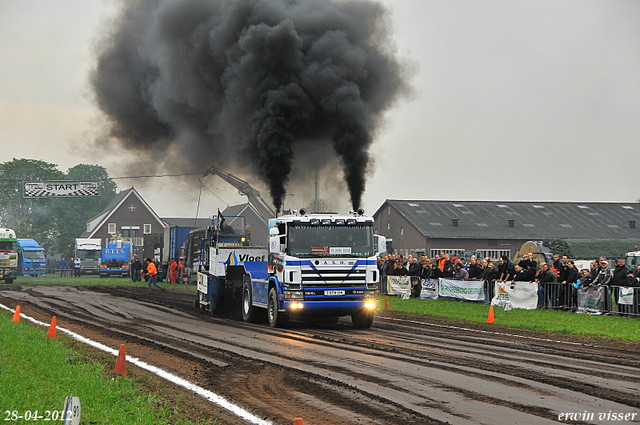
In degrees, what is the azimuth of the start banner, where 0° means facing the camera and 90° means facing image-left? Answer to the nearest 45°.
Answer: approximately 0°

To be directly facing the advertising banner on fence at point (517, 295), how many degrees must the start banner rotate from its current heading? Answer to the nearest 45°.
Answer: approximately 45° to its left

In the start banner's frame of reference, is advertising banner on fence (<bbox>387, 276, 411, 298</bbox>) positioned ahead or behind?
ahead

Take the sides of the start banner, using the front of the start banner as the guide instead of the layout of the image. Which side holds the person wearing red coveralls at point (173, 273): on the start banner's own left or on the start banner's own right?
on the start banner's own left

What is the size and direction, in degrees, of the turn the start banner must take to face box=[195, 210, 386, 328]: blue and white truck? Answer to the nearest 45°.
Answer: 0° — it already faces it

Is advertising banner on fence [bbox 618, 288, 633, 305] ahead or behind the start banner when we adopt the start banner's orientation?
ahead

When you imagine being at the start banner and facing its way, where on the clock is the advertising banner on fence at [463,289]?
The advertising banner on fence is roughly at 11 o'clock from the start banner.

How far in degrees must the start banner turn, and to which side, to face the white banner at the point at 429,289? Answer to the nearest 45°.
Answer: approximately 45° to its left
